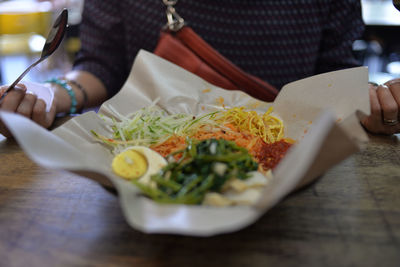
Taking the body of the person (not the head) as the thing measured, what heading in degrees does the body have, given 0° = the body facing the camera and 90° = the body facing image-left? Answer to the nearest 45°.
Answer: approximately 0°

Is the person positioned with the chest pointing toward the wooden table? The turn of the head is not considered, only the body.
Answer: yes

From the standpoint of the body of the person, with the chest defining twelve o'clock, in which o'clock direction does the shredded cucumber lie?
The shredded cucumber is roughly at 1 o'clock from the person.

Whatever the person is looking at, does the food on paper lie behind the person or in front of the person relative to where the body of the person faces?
in front

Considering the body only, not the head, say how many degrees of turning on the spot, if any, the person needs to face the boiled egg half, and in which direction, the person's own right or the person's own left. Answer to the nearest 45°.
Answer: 0° — they already face it
